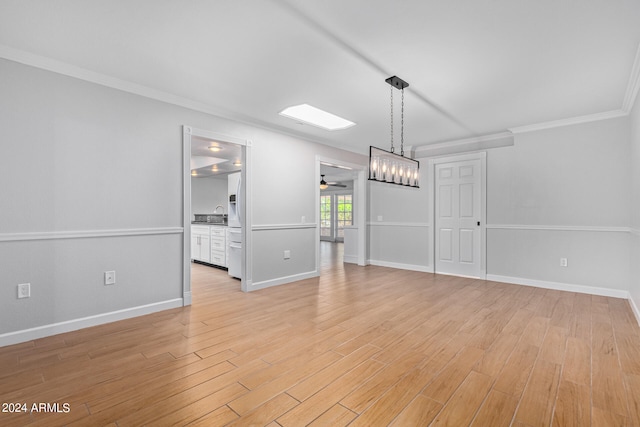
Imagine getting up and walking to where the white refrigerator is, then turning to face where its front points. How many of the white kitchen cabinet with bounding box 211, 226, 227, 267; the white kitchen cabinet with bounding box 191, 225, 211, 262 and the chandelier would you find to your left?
1

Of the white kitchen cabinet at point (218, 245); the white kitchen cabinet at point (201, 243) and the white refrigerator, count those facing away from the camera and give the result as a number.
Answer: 0

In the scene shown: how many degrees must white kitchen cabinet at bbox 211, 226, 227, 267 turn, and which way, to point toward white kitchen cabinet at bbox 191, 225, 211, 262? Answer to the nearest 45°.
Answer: approximately 90° to its right

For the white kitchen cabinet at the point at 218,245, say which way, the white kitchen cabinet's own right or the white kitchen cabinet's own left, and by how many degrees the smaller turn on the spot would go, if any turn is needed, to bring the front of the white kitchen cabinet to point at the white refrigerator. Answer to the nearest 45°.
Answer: approximately 45° to the white kitchen cabinet's own left

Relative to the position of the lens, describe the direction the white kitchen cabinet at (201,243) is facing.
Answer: facing the viewer and to the left of the viewer

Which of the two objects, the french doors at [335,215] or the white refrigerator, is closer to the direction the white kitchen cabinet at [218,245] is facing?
the white refrigerator

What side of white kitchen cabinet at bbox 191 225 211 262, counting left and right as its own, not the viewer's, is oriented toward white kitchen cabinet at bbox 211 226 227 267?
left

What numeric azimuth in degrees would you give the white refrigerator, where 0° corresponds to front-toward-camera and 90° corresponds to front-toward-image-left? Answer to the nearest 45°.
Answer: approximately 45°

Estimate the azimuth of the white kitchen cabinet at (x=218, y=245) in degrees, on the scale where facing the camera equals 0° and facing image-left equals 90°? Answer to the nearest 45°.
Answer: approximately 45°

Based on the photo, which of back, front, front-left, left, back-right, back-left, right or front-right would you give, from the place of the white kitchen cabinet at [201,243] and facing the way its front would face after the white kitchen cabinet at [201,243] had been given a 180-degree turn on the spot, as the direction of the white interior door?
right

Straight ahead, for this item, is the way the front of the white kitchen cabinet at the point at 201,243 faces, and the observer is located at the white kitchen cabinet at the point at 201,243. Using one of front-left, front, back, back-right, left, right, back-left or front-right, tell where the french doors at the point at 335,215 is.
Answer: back

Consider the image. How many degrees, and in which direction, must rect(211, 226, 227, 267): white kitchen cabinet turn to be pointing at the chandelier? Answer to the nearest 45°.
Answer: approximately 90° to its left

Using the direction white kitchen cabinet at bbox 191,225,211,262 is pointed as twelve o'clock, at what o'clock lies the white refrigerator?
The white refrigerator is roughly at 10 o'clock from the white kitchen cabinet.
